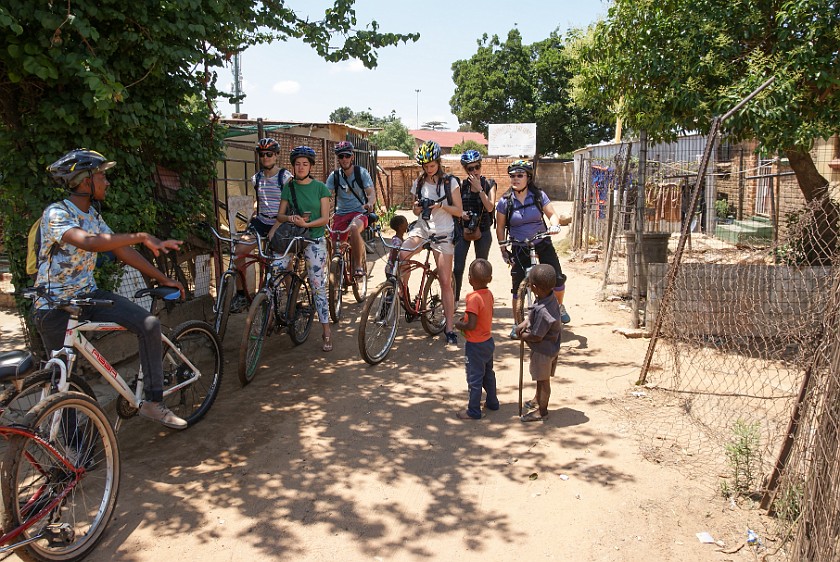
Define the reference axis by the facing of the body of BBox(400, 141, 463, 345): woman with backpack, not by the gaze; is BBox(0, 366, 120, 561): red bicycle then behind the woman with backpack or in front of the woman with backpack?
in front

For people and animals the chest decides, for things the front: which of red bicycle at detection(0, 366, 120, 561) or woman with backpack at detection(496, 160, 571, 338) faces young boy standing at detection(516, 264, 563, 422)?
the woman with backpack

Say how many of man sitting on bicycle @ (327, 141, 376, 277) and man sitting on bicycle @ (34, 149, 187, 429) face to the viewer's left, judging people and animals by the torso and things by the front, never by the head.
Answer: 0

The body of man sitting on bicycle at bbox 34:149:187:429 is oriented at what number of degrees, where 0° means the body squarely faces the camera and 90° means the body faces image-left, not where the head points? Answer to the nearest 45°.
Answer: approximately 270°

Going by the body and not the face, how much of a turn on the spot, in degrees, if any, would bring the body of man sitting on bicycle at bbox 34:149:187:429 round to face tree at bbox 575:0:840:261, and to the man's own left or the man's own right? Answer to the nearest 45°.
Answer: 0° — they already face it

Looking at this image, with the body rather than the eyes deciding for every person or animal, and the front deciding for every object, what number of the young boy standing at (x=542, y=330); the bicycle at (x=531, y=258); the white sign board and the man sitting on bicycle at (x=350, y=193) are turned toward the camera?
3

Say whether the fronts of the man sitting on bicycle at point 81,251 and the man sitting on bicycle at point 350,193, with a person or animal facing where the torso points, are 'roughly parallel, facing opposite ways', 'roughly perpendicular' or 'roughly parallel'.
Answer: roughly perpendicular

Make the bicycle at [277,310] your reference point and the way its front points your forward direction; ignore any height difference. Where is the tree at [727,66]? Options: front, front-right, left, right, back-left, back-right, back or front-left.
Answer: back-left

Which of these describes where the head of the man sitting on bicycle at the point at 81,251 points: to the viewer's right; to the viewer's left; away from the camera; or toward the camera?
to the viewer's right

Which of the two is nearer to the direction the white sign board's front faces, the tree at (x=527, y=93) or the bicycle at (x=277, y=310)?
the bicycle

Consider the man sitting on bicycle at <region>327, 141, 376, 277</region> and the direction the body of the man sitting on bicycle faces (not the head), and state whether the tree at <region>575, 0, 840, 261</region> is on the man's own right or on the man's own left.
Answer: on the man's own left

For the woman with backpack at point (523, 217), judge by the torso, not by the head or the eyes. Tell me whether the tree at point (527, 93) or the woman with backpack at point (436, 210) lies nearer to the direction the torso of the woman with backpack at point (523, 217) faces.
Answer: the woman with backpack
